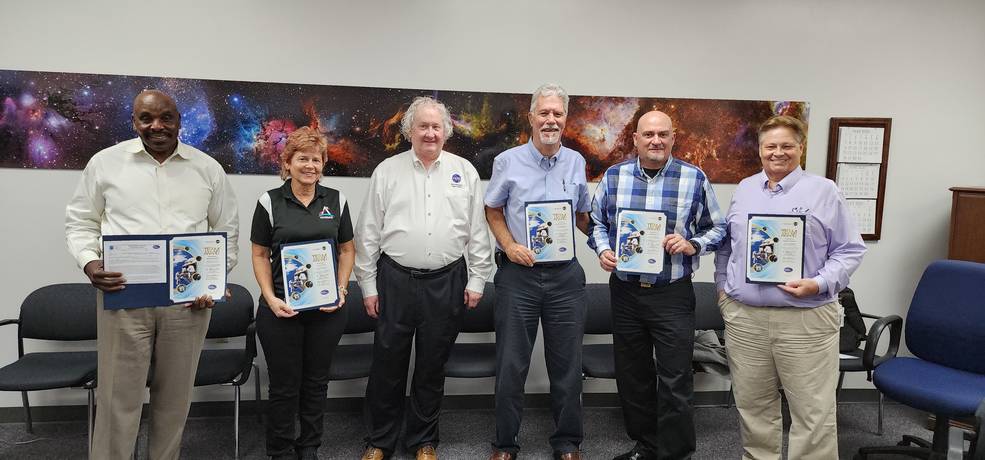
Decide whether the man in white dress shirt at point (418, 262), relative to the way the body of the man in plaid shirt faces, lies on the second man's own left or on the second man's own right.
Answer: on the second man's own right

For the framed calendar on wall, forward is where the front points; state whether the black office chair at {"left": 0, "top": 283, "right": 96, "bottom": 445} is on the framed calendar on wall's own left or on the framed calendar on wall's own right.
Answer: on the framed calendar on wall's own right

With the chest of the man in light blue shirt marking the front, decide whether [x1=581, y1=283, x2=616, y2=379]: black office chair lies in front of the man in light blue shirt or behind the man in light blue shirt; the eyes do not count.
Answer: behind

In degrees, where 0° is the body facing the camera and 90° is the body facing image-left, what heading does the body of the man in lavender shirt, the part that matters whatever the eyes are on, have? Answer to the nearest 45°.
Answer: approximately 0°

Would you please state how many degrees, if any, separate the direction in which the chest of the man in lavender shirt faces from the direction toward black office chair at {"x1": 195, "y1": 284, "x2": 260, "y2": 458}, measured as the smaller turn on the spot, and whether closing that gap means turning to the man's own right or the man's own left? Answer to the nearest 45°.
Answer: approximately 90° to the man's own right

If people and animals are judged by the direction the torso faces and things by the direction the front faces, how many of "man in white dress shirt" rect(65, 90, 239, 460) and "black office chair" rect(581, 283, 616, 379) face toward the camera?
2

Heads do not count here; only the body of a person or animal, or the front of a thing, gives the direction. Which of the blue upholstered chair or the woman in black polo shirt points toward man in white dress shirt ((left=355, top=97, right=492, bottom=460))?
the blue upholstered chair

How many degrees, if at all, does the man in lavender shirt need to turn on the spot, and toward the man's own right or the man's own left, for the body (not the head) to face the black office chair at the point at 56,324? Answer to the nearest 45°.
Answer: approximately 90° to the man's own right
